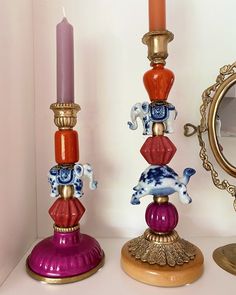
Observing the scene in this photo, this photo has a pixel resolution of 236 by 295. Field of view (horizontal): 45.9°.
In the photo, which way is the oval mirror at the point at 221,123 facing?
toward the camera
